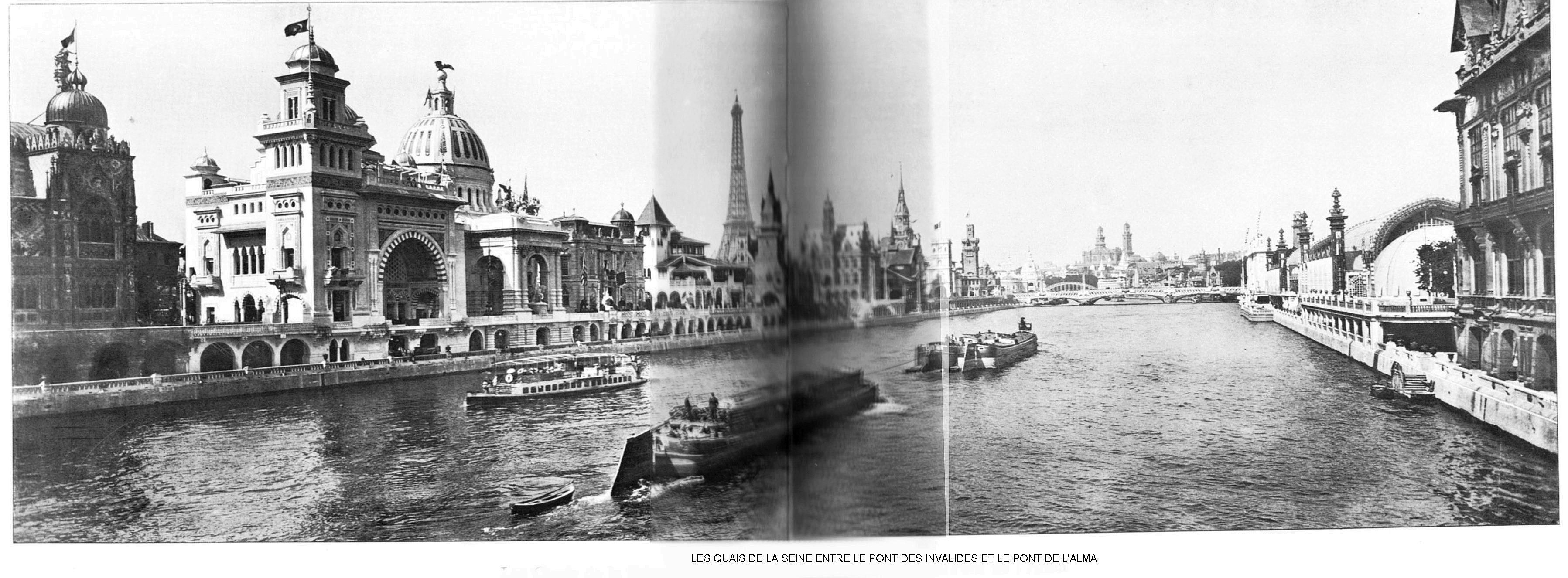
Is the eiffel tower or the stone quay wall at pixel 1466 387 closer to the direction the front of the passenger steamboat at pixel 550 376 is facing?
the eiffel tower

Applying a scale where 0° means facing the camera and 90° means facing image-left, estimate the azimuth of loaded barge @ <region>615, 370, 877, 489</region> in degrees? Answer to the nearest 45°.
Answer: approximately 225°

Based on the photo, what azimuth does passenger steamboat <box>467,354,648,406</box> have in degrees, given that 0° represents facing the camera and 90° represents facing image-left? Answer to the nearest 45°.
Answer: approximately 45°

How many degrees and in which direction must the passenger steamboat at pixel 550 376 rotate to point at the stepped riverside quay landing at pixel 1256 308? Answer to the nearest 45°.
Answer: approximately 135° to its left

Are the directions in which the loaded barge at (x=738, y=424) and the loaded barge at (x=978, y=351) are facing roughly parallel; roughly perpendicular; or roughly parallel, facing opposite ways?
roughly parallel

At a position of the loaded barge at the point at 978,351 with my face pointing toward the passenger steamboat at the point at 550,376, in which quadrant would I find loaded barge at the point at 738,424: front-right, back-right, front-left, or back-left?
front-left

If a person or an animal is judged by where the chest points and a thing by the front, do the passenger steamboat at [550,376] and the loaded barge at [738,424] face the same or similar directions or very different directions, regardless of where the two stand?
very different directions
